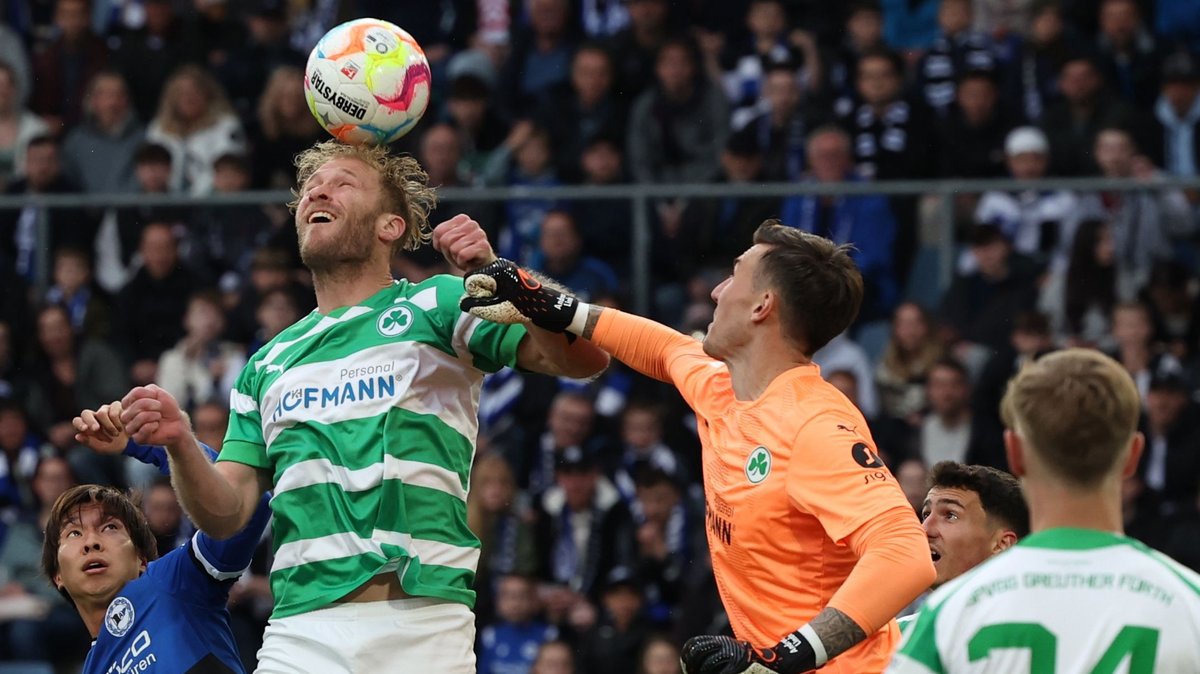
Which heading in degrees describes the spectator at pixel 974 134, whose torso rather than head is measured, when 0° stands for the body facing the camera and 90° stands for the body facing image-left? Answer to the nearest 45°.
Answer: approximately 0°

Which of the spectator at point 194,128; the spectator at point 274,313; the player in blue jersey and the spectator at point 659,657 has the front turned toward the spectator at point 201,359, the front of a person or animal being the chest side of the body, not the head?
the spectator at point 194,128

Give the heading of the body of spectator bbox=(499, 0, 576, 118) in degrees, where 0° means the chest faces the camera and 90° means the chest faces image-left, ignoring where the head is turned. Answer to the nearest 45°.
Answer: approximately 0°

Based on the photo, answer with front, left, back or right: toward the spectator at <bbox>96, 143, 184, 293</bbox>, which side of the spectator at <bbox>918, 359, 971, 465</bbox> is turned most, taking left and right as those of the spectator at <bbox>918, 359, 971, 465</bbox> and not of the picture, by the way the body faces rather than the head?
right
